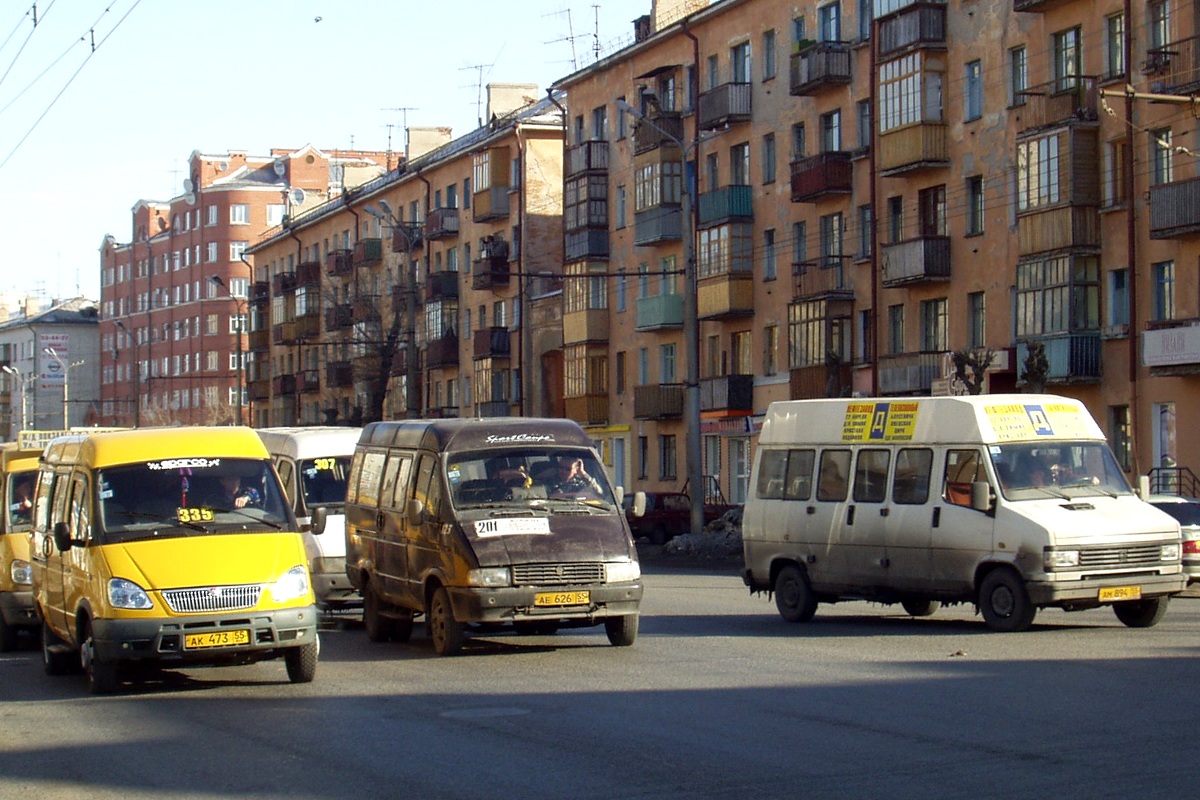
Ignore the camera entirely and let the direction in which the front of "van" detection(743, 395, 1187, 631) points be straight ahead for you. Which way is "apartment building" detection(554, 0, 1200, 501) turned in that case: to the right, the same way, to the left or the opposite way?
to the right

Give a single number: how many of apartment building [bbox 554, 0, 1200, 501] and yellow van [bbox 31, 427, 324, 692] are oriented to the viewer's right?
0

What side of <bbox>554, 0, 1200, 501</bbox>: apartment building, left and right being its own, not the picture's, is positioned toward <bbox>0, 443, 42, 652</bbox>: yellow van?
front

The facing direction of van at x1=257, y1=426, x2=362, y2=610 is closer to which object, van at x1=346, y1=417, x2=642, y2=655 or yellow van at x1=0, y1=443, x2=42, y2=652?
the van

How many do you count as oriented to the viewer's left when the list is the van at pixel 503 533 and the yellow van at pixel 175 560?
0

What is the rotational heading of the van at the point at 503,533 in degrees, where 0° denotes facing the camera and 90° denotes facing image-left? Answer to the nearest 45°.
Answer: approximately 315°

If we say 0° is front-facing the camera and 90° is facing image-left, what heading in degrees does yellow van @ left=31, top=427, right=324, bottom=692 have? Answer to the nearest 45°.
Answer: approximately 0°

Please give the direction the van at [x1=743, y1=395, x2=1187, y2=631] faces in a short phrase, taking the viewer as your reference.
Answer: facing the viewer and to the right of the viewer

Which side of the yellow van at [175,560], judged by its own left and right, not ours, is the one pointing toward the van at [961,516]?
left

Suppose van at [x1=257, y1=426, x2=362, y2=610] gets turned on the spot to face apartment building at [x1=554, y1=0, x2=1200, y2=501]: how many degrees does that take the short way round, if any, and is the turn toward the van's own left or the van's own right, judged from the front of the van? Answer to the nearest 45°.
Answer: approximately 90° to the van's own left

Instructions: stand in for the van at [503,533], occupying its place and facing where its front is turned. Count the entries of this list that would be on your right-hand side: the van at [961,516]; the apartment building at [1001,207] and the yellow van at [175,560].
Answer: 1

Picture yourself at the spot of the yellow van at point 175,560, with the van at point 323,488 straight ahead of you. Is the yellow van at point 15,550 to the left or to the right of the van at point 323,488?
left

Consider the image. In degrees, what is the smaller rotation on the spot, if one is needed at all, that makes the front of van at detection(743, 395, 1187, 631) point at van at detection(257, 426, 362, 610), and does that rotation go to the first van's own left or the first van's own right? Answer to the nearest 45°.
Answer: approximately 135° to the first van's own right

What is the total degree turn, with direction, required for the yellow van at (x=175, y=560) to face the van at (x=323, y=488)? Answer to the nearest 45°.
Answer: approximately 180°
